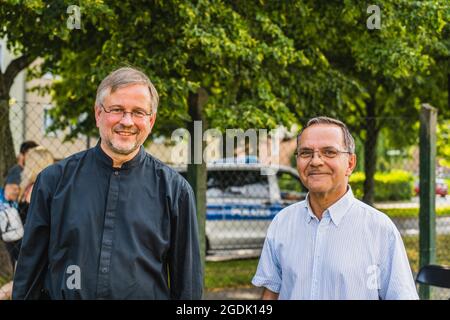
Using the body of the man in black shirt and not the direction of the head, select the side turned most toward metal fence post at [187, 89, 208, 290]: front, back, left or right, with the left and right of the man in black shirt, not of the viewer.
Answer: back

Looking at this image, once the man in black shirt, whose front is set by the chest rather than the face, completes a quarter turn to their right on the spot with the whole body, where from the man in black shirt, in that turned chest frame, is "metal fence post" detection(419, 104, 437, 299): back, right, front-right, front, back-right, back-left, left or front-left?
back-right

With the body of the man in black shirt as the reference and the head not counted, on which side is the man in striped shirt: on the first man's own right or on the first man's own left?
on the first man's own left

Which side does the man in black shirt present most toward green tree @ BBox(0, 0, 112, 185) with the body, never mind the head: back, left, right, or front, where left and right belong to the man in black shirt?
back

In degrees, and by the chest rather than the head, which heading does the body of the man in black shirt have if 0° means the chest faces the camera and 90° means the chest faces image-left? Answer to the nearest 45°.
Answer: approximately 0°

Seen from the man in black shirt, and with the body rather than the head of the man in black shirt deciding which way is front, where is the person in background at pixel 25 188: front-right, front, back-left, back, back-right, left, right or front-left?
back

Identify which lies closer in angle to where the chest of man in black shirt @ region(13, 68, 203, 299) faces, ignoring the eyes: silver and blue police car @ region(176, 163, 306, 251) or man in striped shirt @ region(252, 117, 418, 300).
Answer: the man in striped shirt

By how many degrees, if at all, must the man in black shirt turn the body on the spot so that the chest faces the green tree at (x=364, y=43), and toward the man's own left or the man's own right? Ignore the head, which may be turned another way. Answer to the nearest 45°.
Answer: approximately 135° to the man's own left
